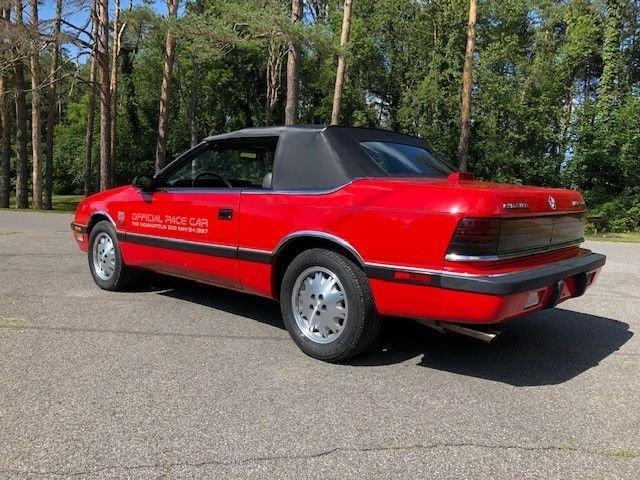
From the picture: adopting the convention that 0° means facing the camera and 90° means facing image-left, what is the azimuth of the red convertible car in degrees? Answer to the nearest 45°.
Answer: approximately 135°

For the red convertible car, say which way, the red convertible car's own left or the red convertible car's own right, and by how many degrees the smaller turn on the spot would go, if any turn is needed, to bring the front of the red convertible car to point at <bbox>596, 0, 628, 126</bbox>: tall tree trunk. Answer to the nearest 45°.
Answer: approximately 90° to the red convertible car's own right
